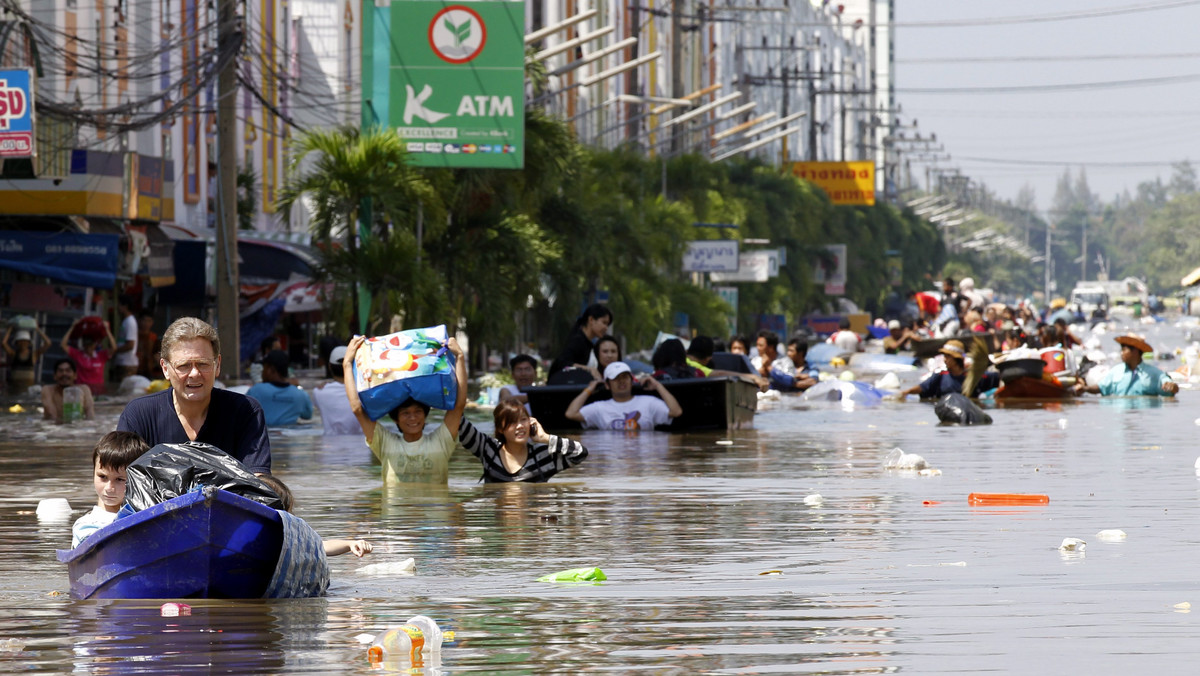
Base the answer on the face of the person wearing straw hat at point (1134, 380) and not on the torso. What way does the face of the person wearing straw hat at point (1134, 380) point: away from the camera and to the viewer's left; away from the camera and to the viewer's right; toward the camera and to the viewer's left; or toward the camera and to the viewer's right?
toward the camera and to the viewer's left

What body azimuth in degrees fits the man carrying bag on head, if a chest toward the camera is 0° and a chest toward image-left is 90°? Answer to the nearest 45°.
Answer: approximately 0°

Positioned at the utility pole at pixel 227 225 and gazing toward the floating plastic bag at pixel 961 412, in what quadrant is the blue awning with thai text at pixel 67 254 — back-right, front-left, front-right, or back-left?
back-right

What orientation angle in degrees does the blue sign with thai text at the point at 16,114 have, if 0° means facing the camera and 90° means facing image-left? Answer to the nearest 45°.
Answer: approximately 0°
